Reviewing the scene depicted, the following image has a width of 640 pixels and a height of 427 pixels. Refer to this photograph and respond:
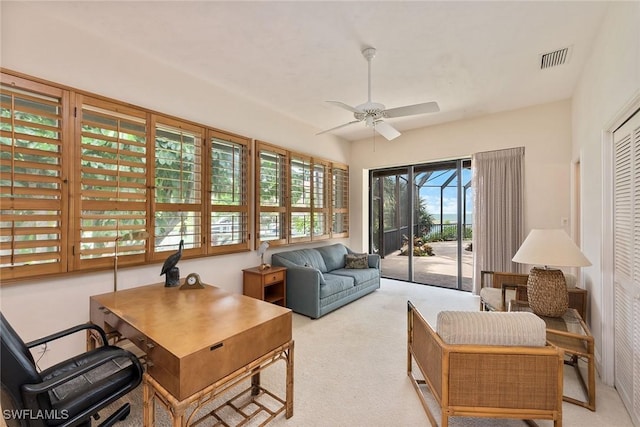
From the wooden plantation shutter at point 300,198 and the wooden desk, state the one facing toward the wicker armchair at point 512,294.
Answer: the wooden plantation shutter

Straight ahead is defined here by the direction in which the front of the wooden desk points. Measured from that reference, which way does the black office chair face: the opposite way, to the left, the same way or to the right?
the opposite way

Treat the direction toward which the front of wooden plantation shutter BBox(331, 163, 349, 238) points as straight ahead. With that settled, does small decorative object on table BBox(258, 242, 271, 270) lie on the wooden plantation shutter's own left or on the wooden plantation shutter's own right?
on the wooden plantation shutter's own right

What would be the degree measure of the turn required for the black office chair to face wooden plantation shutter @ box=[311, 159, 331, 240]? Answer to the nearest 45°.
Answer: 0° — it already faces it

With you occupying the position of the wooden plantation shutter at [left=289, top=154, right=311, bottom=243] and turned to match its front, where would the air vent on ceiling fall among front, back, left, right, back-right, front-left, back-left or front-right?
front

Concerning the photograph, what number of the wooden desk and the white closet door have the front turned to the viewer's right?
0

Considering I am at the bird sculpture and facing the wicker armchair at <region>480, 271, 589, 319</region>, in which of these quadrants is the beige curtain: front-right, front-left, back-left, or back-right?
front-left

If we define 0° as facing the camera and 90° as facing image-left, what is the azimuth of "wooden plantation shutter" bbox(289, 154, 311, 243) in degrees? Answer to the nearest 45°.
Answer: approximately 315°

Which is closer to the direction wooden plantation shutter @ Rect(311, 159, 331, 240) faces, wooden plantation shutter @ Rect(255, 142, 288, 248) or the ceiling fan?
the ceiling fan

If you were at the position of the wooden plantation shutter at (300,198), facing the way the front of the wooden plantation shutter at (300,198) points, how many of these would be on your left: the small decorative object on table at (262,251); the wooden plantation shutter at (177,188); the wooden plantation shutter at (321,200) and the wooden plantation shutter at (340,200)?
2

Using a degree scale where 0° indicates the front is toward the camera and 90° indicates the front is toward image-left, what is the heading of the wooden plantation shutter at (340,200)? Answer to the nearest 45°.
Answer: approximately 315°

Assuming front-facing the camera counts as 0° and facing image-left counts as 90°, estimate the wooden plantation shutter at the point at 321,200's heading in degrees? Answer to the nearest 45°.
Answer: approximately 315°

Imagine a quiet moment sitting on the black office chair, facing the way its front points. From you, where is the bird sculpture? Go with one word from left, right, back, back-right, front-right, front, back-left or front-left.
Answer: front
